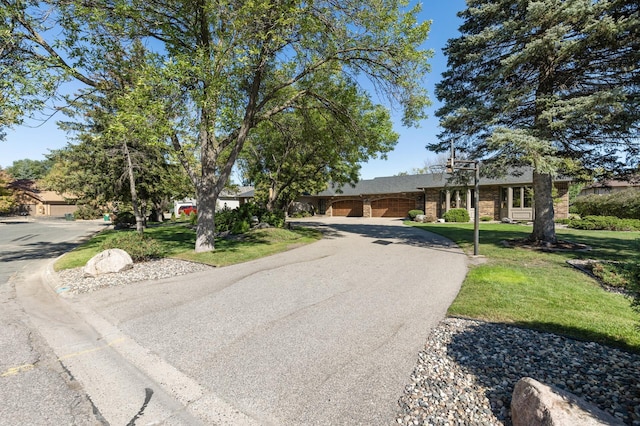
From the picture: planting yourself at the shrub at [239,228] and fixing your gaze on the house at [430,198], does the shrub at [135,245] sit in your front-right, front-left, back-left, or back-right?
back-right

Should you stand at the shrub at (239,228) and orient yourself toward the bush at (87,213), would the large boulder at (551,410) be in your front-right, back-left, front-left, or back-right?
back-left

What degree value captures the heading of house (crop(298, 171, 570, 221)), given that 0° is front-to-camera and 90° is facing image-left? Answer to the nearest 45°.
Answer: approximately 0°

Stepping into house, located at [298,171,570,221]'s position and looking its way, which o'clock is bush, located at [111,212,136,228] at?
The bush is roughly at 2 o'clock from the house.

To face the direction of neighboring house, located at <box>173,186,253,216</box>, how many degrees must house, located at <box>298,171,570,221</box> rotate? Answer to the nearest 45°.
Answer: approximately 90° to its right

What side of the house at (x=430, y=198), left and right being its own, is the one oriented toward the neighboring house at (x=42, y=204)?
right

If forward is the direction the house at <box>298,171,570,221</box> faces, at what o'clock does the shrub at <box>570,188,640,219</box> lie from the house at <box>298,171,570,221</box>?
The shrub is roughly at 9 o'clock from the house.
